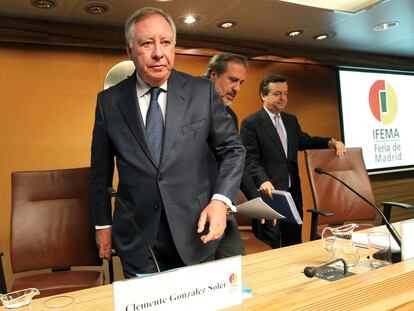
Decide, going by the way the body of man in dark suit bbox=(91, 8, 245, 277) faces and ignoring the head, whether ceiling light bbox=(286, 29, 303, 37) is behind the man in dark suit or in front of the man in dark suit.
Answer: behind

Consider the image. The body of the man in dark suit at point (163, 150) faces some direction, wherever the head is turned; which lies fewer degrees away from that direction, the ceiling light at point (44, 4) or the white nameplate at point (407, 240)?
the white nameplate

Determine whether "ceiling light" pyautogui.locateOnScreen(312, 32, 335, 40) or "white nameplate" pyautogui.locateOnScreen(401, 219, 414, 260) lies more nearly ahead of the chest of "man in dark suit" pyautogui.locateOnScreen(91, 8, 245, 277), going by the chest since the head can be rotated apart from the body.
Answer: the white nameplate

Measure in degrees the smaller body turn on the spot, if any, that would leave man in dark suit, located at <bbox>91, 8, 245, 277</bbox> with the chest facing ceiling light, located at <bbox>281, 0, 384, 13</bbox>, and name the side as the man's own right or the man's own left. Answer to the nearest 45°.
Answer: approximately 135° to the man's own left

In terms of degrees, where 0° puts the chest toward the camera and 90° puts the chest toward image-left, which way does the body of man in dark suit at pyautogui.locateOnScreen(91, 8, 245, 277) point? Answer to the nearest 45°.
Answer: approximately 0°

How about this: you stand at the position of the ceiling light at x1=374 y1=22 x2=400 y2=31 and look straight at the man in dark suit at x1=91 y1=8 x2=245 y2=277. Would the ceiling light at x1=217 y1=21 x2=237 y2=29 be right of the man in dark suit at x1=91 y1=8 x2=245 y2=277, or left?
right
